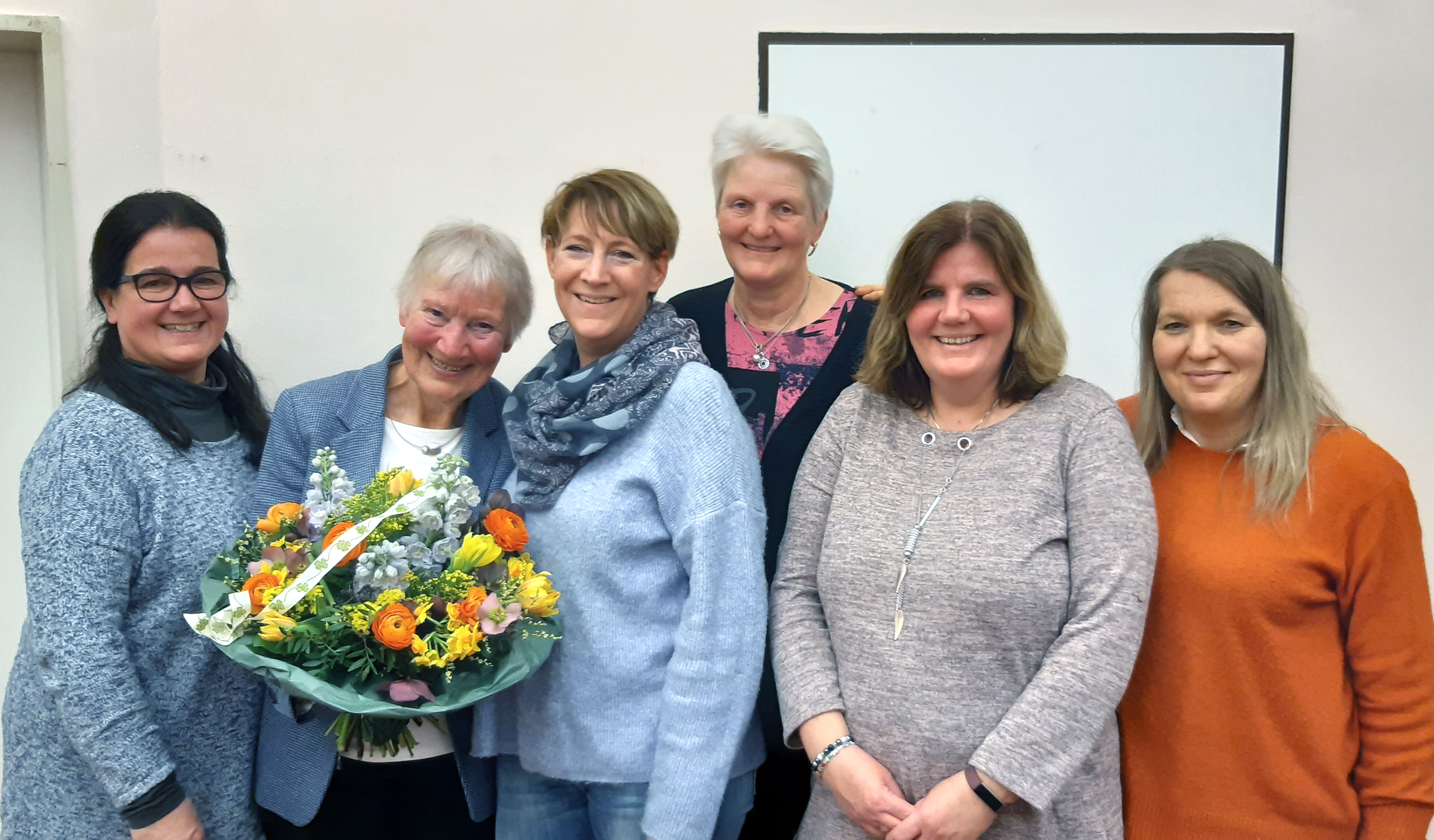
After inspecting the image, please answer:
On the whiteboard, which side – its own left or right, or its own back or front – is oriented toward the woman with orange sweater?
front

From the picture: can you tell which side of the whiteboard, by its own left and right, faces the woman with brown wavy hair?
front

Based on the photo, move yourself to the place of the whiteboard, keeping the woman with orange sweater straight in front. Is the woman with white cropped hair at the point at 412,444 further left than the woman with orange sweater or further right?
right

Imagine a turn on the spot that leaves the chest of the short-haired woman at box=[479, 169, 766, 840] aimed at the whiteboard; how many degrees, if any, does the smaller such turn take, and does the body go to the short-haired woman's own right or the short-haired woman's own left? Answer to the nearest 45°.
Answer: approximately 180°

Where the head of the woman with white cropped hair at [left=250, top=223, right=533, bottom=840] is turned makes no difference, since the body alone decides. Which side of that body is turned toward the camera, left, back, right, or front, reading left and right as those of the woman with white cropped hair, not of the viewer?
front

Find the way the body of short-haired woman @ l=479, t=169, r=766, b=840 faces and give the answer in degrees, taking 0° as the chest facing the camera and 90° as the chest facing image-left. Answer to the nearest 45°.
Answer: approximately 45°

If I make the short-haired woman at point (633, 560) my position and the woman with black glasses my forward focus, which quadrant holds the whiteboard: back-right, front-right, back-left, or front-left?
back-right

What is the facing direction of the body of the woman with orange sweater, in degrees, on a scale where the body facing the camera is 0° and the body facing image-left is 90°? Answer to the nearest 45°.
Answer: approximately 45°

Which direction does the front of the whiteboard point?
toward the camera

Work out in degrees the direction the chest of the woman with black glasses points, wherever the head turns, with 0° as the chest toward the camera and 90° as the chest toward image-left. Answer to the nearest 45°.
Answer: approximately 315°
